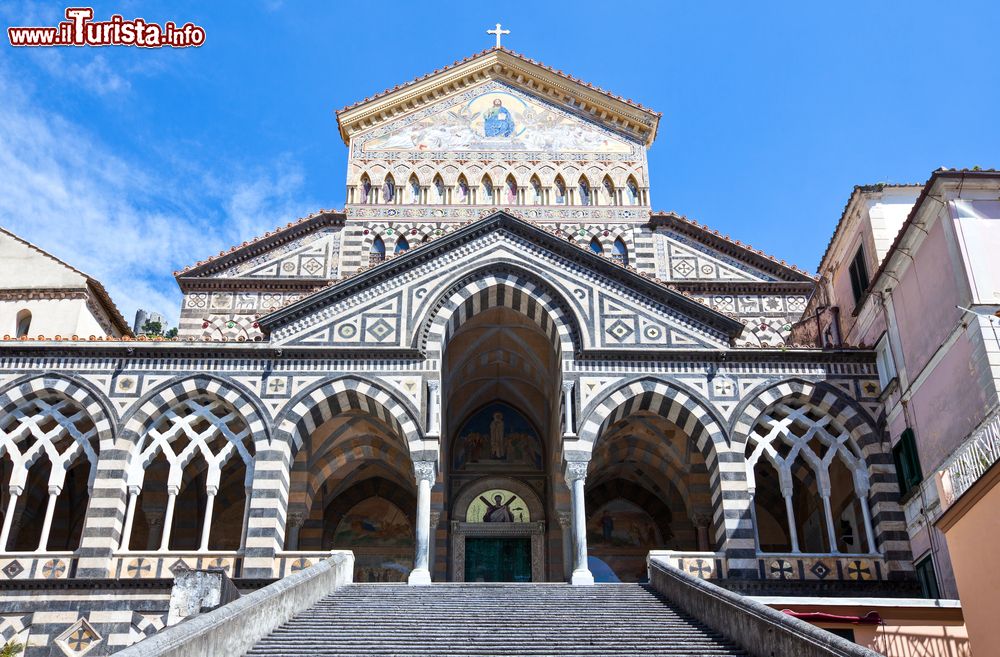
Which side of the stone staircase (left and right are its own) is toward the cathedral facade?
back

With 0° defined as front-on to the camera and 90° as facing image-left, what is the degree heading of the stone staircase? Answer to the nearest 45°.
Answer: approximately 0°

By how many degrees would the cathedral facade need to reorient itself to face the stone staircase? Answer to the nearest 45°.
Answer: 0° — it already faces it

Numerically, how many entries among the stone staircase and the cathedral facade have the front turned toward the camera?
2

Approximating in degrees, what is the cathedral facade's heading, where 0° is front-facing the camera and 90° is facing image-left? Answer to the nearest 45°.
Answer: approximately 0°
